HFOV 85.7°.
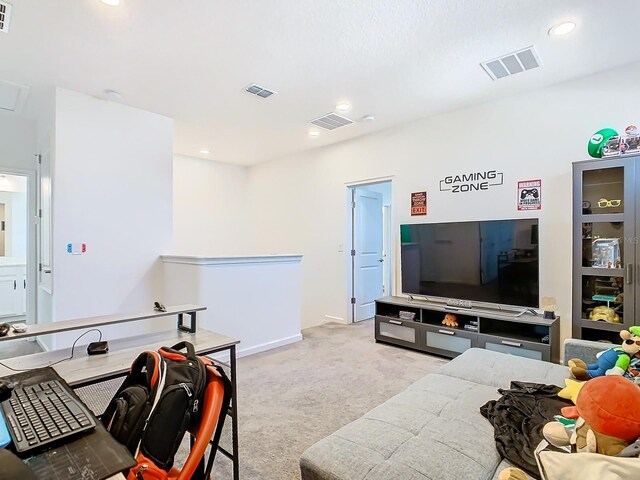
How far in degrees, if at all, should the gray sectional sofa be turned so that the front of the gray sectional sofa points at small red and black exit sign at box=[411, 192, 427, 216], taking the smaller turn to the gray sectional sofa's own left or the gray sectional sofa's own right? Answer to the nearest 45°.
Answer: approximately 45° to the gray sectional sofa's own right

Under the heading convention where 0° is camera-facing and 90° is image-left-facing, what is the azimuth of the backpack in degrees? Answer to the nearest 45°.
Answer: approximately 45°

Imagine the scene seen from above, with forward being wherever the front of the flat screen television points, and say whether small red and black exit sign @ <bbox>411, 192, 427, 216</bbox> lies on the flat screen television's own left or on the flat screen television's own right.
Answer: on the flat screen television's own right

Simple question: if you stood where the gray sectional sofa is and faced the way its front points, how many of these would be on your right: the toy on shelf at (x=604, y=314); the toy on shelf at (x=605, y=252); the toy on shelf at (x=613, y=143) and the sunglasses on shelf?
4

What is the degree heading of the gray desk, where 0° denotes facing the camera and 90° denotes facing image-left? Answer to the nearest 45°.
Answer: approximately 315°

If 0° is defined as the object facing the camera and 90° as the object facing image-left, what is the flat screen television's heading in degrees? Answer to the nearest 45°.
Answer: approximately 45°

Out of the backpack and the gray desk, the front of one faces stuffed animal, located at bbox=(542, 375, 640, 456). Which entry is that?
the gray desk

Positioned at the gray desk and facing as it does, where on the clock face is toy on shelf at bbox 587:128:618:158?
The toy on shelf is roughly at 11 o'clock from the gray desk.

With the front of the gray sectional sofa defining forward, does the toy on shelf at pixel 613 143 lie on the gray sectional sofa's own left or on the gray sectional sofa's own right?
on the gray sectional sofa's own right

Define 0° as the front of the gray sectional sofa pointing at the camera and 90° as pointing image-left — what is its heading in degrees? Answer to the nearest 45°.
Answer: approximately 135°

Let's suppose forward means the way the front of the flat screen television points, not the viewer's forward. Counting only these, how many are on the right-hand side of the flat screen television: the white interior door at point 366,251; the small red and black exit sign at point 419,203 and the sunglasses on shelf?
2
